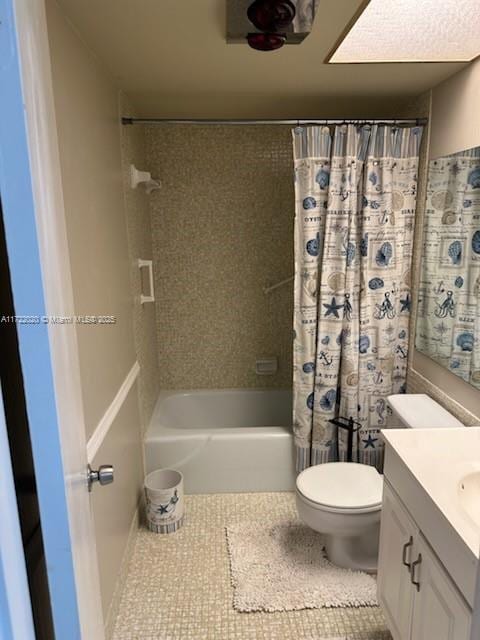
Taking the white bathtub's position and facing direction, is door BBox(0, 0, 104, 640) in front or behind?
in front

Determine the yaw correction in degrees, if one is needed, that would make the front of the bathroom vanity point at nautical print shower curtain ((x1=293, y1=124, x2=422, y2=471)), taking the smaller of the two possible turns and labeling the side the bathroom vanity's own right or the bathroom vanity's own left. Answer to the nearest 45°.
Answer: approximately 90° to the bathroom vanity's own right

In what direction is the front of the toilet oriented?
to the viewer's left

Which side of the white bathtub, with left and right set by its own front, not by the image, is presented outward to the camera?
front

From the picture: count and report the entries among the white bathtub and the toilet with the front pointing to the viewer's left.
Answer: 1

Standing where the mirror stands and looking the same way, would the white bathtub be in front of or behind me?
in front

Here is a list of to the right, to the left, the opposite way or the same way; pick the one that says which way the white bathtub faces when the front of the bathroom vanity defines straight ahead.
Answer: to the left

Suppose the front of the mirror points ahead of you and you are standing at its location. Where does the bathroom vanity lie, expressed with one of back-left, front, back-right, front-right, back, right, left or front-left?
front-left

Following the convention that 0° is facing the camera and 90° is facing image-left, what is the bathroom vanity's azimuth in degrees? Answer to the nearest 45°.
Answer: approximately 45°

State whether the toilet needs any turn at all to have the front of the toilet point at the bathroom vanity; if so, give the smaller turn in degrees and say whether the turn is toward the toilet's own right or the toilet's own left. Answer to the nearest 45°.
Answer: approximately 135° to the toilet's own left

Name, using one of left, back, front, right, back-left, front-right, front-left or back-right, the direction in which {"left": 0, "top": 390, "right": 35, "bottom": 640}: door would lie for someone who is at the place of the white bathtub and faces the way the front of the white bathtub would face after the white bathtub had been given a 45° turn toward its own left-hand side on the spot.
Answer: front-right
